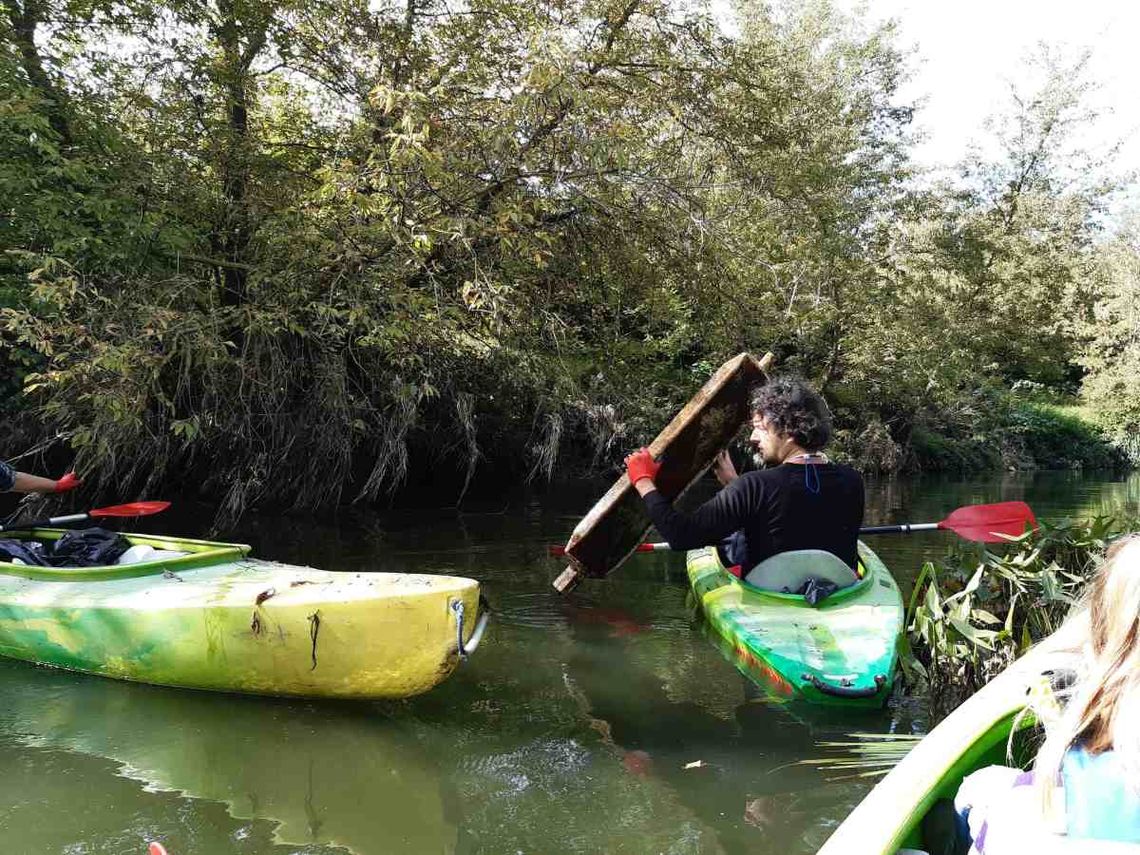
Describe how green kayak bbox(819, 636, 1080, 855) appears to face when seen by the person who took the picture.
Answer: facing away from the viewer and to the right of the viewer

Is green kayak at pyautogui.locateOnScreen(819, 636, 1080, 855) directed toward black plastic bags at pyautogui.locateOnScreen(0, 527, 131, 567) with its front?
no

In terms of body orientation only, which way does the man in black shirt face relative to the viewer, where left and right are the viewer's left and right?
facing away from the viewer and to the left of the viewer

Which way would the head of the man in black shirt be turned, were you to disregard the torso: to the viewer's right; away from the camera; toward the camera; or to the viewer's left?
to the viewer's left

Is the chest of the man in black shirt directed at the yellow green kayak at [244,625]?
no
